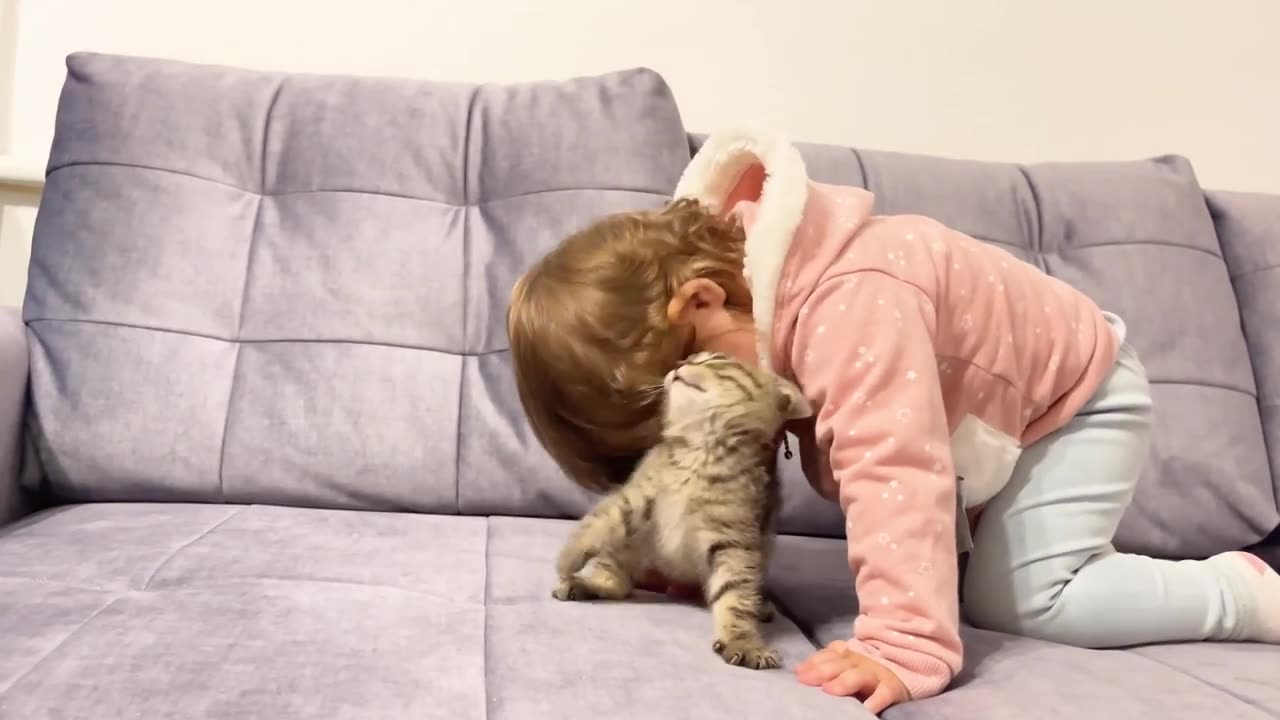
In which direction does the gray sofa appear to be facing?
toward the camera

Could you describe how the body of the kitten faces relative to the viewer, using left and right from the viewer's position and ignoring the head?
facing the viewer and to the right of the viewer

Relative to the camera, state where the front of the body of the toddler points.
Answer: to the viewer's left
